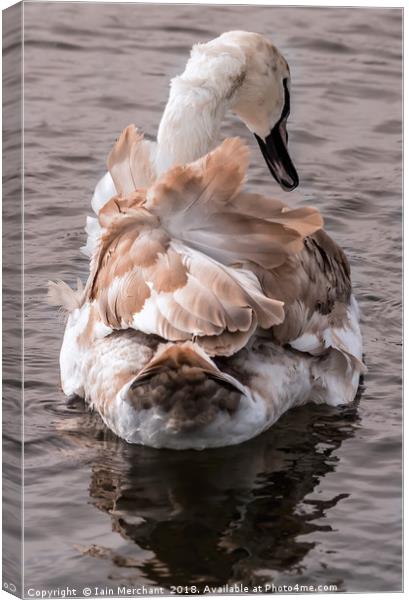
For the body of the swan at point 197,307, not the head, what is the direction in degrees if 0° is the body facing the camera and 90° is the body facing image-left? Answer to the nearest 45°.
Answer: approximately 180°
